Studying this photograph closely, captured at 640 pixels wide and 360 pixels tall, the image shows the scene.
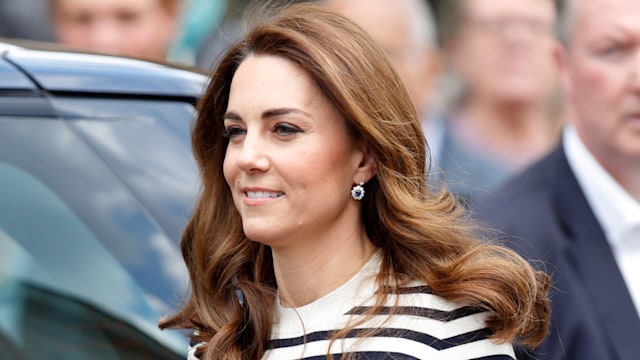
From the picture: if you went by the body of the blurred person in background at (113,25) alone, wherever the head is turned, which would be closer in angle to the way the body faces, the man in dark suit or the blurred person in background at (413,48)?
the man in dark suit

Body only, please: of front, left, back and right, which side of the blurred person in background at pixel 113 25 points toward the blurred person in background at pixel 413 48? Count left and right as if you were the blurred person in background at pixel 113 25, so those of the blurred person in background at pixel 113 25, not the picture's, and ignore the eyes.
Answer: left
